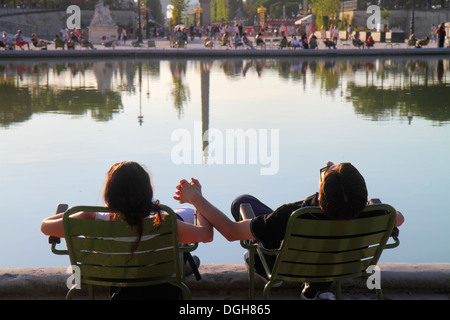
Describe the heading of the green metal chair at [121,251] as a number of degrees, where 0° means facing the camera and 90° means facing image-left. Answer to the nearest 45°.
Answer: approximately 180°

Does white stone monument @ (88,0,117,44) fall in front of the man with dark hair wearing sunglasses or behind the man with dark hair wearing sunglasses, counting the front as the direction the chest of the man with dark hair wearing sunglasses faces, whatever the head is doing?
in front

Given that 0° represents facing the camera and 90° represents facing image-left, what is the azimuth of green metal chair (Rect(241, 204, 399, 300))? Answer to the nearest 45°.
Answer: approximately 135°

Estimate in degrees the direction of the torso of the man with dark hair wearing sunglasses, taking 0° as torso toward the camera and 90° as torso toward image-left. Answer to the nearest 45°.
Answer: approximately 135°

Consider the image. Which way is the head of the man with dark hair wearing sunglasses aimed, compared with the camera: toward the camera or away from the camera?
away from the camera

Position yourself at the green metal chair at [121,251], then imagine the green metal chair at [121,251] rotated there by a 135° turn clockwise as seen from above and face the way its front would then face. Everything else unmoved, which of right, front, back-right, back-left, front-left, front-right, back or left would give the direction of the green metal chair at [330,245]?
front-left

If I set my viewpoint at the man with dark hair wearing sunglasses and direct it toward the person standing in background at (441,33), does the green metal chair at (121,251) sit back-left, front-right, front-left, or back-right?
back-left

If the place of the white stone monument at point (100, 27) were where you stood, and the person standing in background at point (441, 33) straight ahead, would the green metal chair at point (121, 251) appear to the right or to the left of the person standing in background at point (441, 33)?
right
